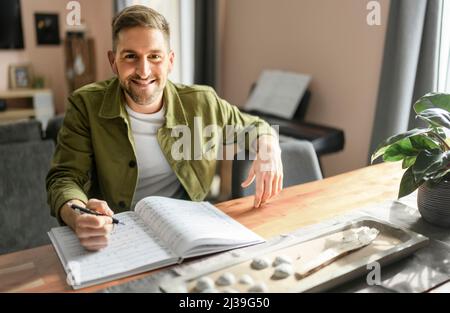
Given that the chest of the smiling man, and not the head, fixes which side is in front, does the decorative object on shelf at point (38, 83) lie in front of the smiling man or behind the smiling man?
behind

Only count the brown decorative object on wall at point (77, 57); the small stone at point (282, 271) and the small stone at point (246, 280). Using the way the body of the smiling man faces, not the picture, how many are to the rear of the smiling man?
1

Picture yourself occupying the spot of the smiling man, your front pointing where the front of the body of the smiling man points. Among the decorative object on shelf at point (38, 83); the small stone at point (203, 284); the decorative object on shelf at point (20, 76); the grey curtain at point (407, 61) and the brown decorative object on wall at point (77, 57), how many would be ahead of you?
1

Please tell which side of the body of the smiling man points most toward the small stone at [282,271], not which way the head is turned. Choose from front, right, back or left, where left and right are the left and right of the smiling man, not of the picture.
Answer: front

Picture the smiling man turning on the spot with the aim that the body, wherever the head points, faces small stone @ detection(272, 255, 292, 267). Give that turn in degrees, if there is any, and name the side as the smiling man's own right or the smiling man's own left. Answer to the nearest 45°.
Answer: approximately 45° to the smiling man's own left

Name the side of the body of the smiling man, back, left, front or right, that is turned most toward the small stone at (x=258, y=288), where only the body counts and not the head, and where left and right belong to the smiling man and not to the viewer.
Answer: front

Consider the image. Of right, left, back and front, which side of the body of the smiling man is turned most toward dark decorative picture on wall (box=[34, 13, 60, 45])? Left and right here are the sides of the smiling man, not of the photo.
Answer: back

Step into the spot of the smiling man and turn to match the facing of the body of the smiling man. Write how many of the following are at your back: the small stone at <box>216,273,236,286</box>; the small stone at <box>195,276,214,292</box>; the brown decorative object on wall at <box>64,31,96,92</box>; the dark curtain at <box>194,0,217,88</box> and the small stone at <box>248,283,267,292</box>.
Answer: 2

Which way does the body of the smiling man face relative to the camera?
toward the camera

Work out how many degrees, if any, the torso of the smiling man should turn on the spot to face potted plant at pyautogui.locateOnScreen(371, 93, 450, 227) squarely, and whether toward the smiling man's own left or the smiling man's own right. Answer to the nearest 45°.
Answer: approximately 45° to the smiling man's own left

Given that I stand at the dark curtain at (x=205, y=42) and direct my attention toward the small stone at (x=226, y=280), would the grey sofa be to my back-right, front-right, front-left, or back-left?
front-right

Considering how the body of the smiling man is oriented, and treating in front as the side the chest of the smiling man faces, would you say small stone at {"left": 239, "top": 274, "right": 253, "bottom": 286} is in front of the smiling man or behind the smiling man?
in front
